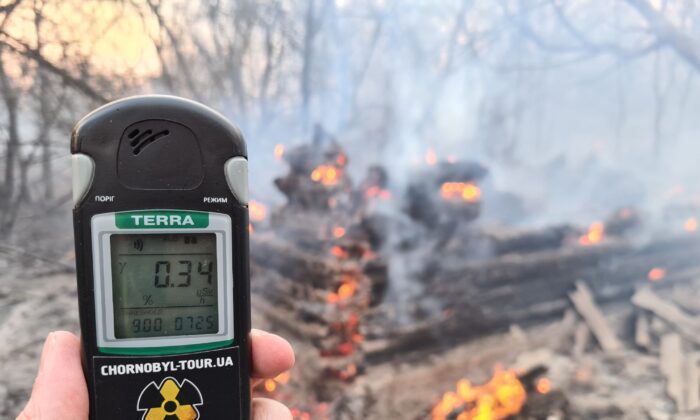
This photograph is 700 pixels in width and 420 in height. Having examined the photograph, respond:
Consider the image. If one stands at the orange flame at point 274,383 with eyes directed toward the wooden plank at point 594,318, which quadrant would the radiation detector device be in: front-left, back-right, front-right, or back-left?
back-right

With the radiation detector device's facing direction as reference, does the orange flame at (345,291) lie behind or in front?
behind

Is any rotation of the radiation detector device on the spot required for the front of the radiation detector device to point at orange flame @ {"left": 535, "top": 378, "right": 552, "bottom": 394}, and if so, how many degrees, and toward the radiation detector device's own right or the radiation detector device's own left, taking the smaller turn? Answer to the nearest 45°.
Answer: approximately 135° to the radiation detector device's own left

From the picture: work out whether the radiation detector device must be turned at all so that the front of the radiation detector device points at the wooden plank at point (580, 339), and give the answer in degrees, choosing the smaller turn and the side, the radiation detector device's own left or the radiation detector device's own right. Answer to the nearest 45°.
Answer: approximately 135° to the radiation detector device's own left
